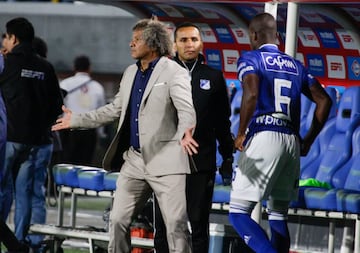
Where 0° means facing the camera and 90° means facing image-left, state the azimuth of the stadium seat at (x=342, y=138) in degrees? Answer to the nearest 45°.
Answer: approximately 45°

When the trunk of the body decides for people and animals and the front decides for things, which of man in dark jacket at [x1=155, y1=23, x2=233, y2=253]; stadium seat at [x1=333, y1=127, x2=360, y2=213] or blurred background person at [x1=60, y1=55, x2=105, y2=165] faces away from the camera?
the blurred background person

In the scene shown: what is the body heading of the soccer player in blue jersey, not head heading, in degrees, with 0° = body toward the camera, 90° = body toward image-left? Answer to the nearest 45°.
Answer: approximately 135°

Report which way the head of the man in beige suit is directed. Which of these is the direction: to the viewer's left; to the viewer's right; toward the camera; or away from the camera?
to the viewer's left

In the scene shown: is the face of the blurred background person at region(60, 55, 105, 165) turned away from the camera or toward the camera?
away from the camera

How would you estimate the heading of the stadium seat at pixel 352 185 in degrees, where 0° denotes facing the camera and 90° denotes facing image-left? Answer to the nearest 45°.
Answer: approximately 45°
